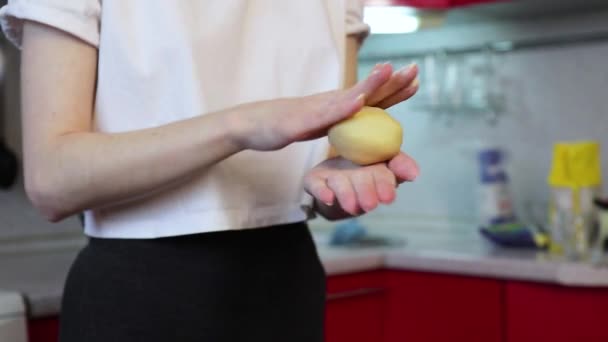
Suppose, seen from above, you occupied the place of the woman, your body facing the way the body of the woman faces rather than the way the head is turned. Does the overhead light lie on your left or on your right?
on your left

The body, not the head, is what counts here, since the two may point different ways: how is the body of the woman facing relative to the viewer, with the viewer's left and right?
facing the viewer and to the right of the viewer
